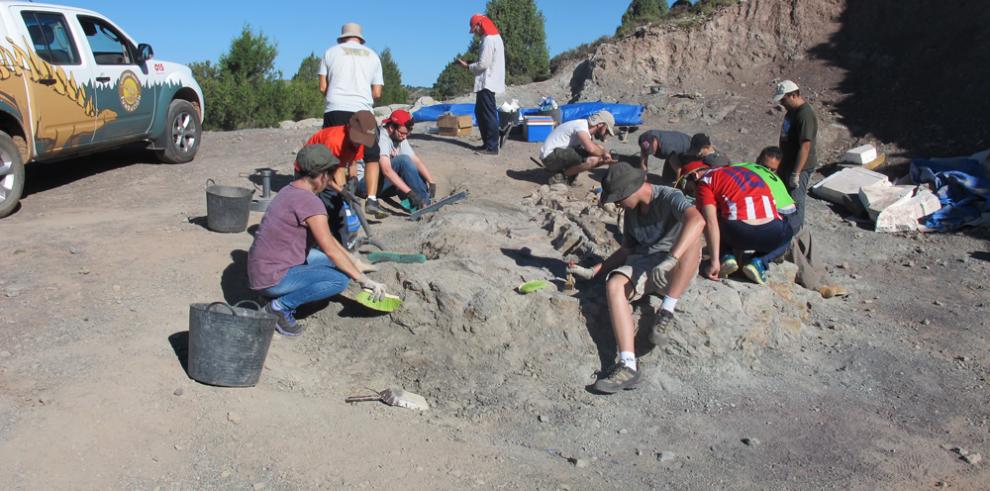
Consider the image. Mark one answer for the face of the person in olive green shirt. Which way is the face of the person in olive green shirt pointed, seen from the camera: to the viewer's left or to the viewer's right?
to the viewer's left

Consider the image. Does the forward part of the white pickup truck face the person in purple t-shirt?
no

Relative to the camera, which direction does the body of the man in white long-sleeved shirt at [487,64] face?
to the viewer's left

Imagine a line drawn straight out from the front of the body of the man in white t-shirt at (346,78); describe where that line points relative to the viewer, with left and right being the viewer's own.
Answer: facing away from the viewer

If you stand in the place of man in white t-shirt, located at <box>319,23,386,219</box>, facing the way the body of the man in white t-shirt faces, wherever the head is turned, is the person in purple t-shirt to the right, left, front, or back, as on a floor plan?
back

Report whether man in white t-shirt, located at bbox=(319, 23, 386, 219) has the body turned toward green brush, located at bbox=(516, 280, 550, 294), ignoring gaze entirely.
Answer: no

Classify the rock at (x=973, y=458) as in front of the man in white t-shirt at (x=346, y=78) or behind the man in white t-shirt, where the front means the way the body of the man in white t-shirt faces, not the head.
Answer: behind

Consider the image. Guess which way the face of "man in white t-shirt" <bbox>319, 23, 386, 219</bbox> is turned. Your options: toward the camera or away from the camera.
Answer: away from the camera

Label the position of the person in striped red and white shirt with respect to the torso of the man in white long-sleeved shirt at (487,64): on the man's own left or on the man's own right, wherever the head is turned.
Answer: on the man's own left

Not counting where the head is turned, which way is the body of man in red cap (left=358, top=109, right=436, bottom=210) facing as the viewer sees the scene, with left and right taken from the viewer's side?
facing the viewer and to the right of the viewer

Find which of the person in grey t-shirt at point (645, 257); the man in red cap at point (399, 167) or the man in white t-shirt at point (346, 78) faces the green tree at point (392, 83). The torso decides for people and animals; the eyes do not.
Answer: the man in white t-shirt

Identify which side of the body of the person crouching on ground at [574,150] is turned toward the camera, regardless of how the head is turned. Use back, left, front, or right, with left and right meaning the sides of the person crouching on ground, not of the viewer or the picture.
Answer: right

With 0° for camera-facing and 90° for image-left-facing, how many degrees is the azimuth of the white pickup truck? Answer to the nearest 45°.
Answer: approximately 225°
